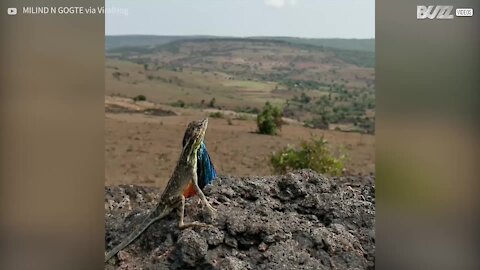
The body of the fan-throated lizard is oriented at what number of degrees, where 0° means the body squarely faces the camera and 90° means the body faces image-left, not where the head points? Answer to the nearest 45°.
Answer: approximately 270°
